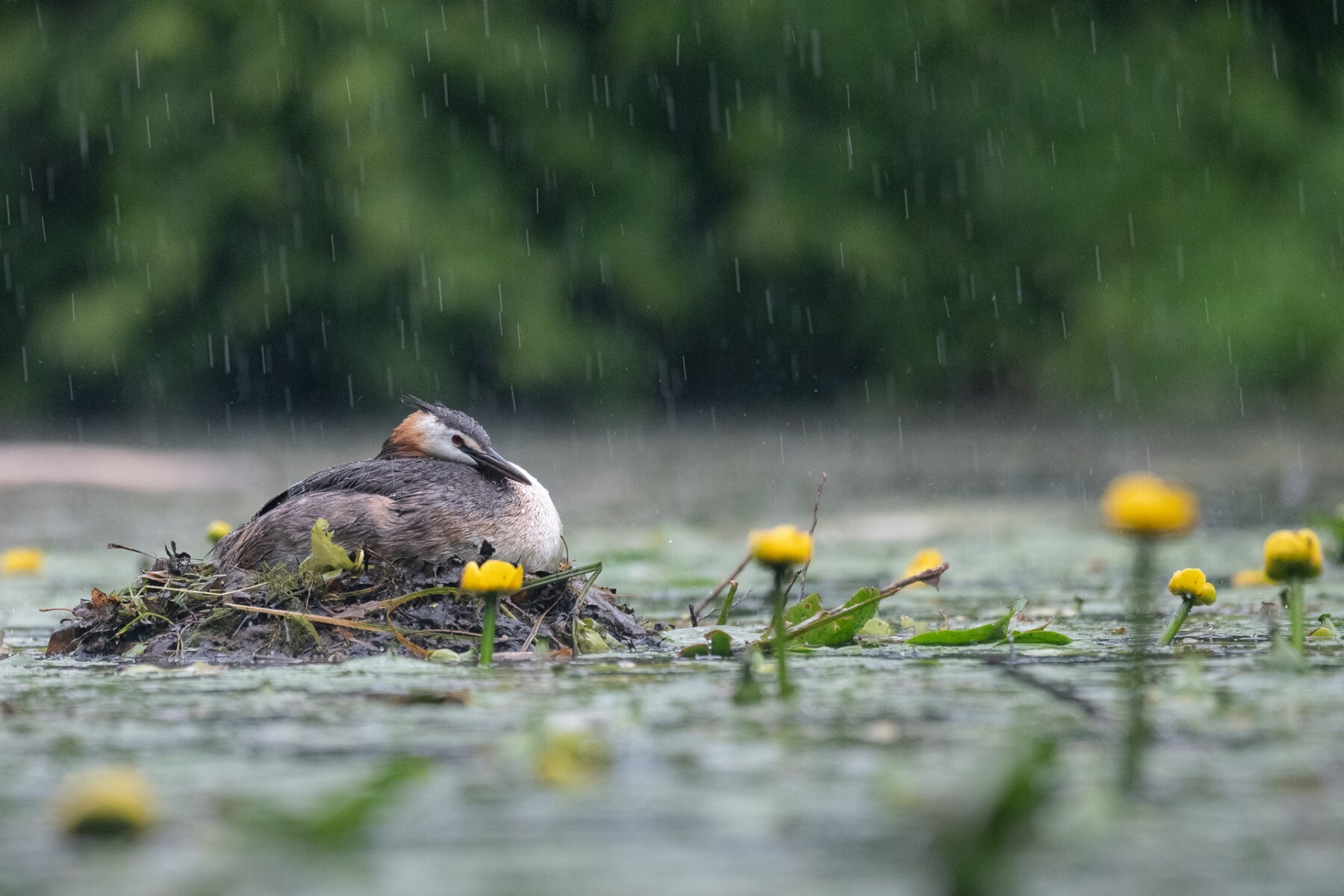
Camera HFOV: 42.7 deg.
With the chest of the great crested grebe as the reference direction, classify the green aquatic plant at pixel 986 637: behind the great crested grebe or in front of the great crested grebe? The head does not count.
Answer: in front

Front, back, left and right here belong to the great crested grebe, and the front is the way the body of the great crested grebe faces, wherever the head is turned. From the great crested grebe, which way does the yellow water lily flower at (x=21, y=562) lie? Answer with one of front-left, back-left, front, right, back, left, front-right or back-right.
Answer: back-left

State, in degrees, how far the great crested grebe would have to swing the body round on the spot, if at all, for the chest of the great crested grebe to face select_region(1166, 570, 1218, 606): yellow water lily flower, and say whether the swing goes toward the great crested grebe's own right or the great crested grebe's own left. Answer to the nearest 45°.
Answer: approximately 45° to the great crested grebe's own right

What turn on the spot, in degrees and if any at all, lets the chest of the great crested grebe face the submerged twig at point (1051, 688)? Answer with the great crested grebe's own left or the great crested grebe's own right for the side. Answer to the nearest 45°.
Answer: approximately 45° to the great crested grebe's own right

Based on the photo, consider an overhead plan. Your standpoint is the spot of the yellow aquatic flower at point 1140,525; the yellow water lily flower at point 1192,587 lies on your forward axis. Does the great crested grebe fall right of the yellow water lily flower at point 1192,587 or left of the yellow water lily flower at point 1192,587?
left

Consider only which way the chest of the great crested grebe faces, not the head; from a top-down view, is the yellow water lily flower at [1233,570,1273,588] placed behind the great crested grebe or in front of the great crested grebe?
in front

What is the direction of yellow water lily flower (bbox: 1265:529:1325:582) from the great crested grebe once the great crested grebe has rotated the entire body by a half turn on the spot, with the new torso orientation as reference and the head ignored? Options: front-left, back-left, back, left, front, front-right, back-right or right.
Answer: back-left

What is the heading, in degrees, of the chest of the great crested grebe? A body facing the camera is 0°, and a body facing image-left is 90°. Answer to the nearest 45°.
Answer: approximately 270°

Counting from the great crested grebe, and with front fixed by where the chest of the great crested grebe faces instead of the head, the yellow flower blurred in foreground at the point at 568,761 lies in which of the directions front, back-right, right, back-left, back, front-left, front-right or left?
right

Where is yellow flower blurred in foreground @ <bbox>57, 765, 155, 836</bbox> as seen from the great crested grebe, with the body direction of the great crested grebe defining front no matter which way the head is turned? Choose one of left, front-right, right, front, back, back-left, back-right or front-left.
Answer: right
